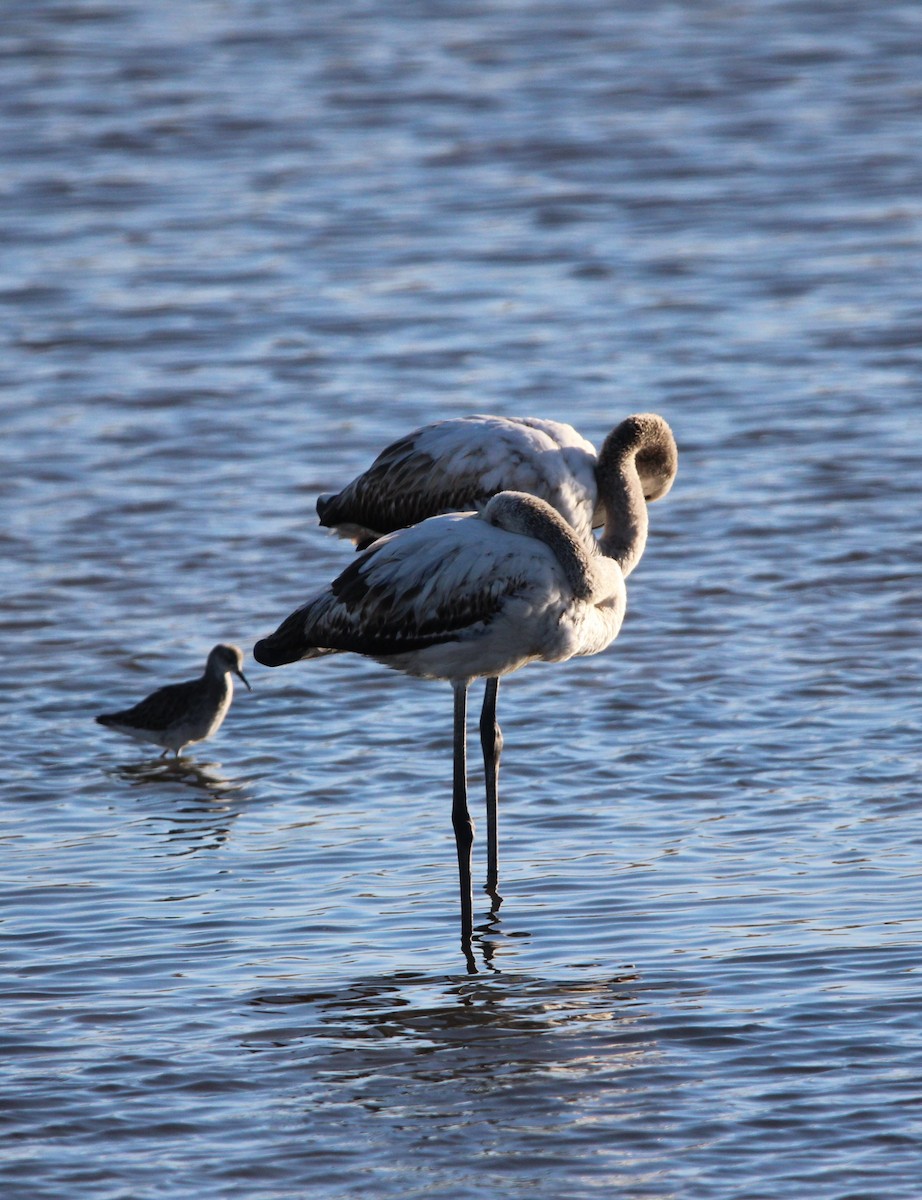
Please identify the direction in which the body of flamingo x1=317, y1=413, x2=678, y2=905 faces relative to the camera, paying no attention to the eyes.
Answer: to the viewer's right

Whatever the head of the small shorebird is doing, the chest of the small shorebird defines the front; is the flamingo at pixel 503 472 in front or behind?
in front

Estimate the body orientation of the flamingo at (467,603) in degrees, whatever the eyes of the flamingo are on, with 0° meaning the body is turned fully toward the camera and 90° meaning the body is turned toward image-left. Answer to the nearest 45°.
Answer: approximately 270°

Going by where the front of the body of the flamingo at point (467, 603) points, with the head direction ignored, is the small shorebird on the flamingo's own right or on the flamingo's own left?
on the flamingo's own left

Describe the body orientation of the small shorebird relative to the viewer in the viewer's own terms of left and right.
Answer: facing to the right of the viewer
